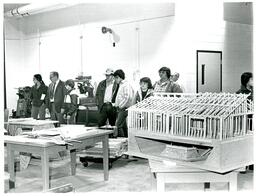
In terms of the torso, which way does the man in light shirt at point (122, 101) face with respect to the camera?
to the viewer's left

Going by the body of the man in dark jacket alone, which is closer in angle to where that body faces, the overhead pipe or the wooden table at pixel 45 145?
the wooden table

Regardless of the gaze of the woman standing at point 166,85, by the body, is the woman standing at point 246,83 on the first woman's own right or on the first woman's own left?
on the first woman's own left

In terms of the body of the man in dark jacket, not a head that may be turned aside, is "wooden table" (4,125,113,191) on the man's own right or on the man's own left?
on the man's own right

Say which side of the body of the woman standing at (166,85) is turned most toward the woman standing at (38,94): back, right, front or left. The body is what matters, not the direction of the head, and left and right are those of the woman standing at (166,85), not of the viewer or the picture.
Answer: right

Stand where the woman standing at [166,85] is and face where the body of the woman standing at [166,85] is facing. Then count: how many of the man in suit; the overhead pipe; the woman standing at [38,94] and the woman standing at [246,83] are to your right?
3

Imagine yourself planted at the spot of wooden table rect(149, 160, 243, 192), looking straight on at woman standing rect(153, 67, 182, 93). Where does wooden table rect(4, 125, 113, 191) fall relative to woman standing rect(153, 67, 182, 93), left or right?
left

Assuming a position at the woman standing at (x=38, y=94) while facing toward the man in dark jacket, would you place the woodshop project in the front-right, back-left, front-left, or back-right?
front-right

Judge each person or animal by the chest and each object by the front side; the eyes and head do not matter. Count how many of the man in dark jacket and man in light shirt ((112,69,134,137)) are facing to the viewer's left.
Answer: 1

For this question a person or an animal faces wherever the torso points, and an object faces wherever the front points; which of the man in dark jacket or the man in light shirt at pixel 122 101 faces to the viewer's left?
the man in light shirt

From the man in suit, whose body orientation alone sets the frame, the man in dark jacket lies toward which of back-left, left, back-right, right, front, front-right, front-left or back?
left

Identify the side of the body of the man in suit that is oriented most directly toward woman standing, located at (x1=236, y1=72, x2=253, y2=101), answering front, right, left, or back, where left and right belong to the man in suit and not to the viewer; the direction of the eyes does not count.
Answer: left
